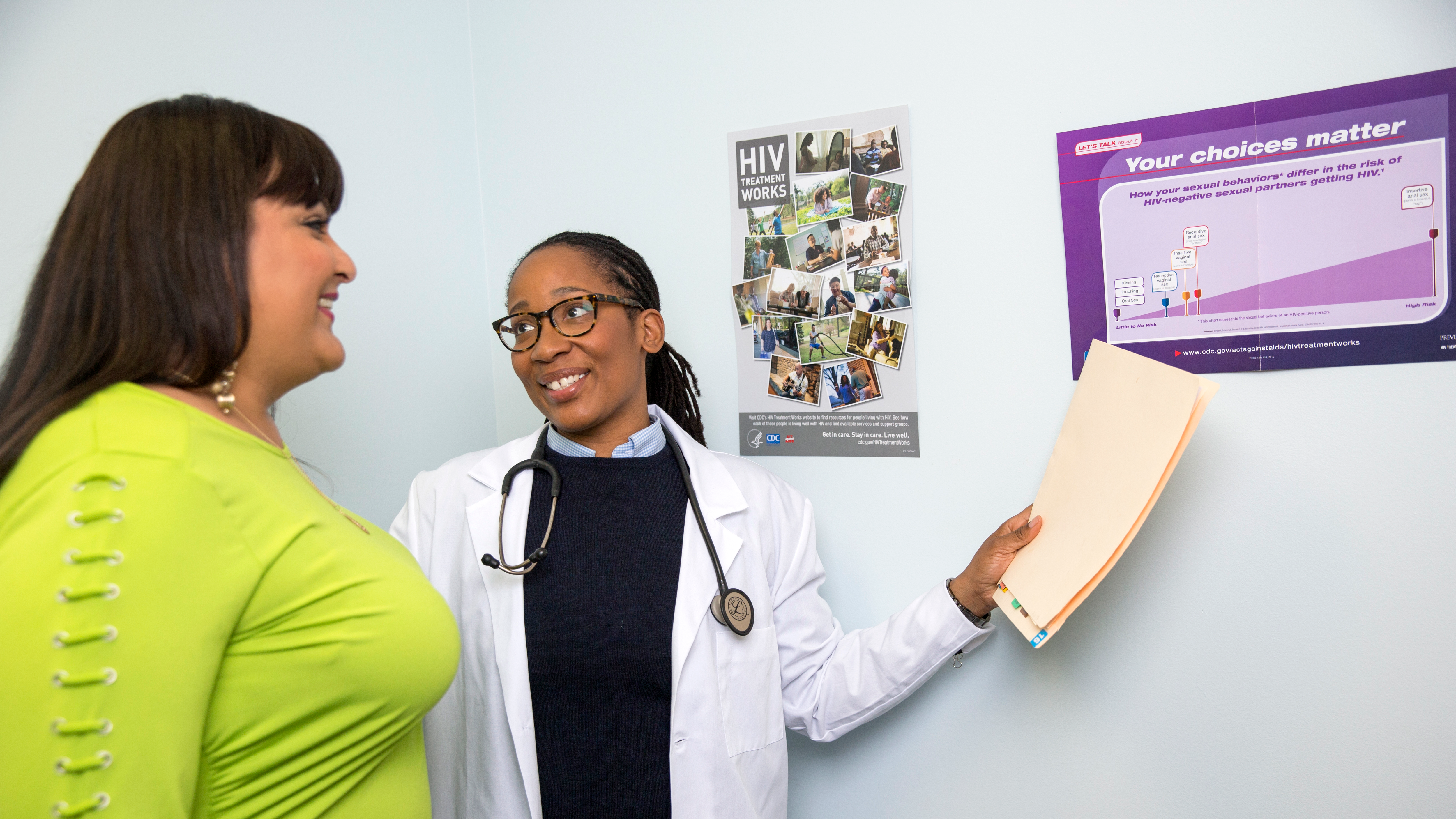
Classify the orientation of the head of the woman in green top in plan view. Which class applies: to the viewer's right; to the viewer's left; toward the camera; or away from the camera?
to the viewer's right

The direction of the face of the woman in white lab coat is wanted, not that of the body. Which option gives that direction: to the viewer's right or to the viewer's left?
to the viewer's left

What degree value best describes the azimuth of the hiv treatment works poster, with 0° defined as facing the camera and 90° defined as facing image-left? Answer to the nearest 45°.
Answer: approximately 45°

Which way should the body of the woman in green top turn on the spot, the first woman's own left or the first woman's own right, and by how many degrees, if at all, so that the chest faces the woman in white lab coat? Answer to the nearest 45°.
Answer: approximately 45° to the first woman's own left

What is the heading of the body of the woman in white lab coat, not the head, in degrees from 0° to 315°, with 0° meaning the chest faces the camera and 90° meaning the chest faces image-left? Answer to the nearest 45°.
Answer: approximately 0°

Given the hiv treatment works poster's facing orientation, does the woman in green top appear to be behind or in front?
in front

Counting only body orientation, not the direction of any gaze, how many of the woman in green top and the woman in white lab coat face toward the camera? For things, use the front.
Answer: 1

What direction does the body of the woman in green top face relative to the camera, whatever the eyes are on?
to the viewer's right

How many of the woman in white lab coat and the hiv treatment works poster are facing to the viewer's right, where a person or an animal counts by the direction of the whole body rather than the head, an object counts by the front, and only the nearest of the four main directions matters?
0

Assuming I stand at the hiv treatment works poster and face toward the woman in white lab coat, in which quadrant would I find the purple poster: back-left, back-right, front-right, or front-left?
back-left
